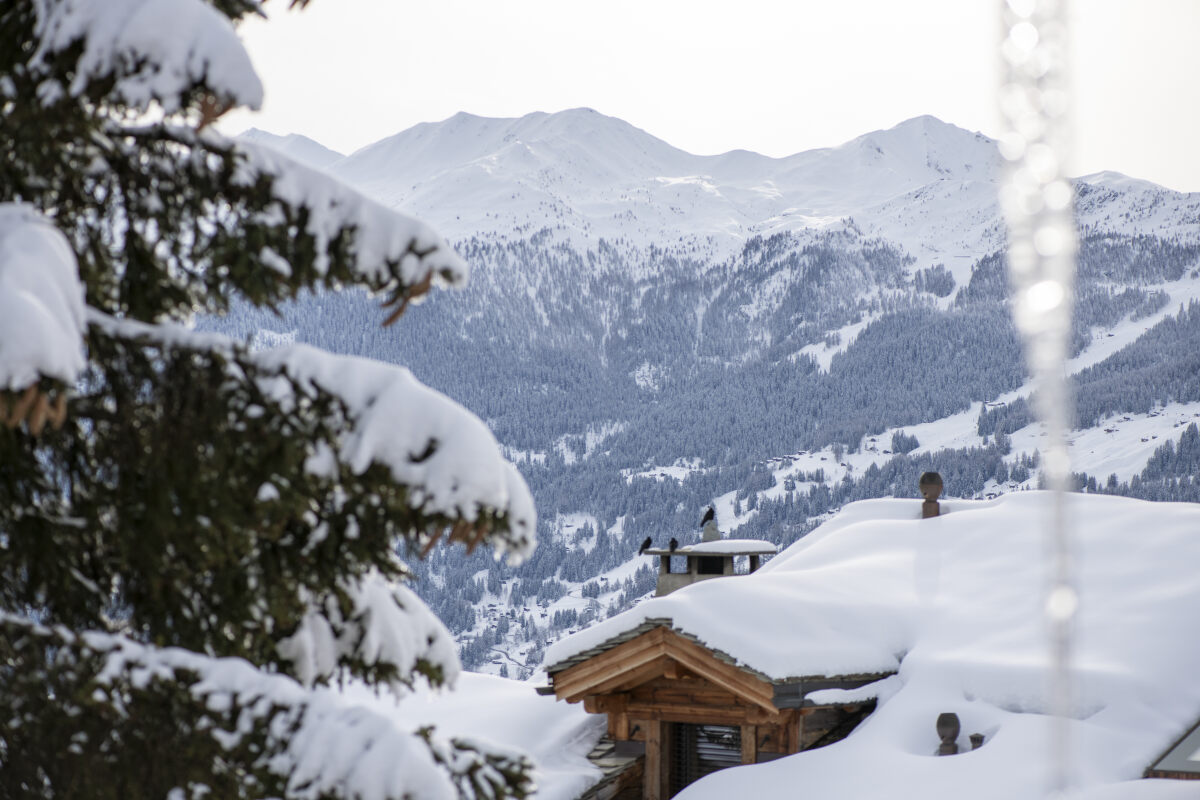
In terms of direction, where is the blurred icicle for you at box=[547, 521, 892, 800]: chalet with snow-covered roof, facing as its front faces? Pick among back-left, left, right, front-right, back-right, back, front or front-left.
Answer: front-left
